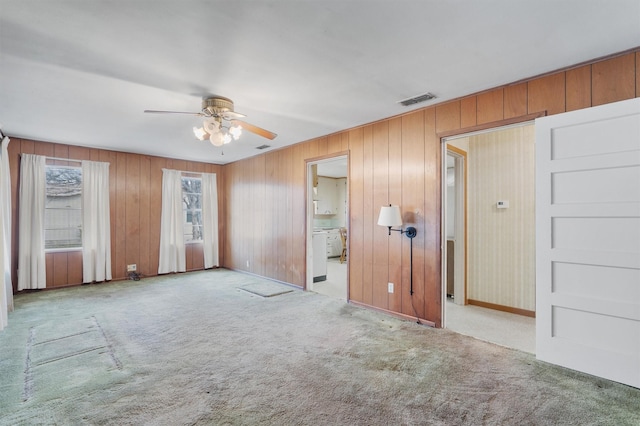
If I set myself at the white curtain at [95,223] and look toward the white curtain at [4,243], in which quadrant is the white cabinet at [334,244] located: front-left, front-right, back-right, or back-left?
back-left

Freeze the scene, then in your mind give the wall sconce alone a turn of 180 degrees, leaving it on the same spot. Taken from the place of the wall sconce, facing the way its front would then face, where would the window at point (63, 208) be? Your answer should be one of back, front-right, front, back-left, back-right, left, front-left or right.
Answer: back-left

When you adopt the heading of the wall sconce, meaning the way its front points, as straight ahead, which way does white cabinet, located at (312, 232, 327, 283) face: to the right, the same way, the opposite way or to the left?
to the left

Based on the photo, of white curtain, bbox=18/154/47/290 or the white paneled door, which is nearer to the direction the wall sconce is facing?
the white curtain

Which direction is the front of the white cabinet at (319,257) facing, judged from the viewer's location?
facing the viewer and to the right of the viewer

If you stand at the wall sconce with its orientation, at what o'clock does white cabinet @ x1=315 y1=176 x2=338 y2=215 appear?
The white cabinet is roughly at 4 o'clock from the wall sconce.

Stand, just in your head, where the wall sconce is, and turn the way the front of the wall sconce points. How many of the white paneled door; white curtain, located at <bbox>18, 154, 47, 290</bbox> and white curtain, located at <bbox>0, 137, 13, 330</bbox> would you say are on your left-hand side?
1

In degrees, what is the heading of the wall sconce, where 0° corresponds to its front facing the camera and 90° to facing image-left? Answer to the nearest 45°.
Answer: approximately 45°

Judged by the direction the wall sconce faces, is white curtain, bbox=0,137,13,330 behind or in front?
in front

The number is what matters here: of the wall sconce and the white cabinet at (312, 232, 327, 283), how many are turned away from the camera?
0

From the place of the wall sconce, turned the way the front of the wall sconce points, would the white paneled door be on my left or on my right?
on my left

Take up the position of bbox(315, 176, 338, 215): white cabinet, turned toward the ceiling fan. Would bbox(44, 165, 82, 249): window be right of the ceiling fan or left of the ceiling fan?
right
